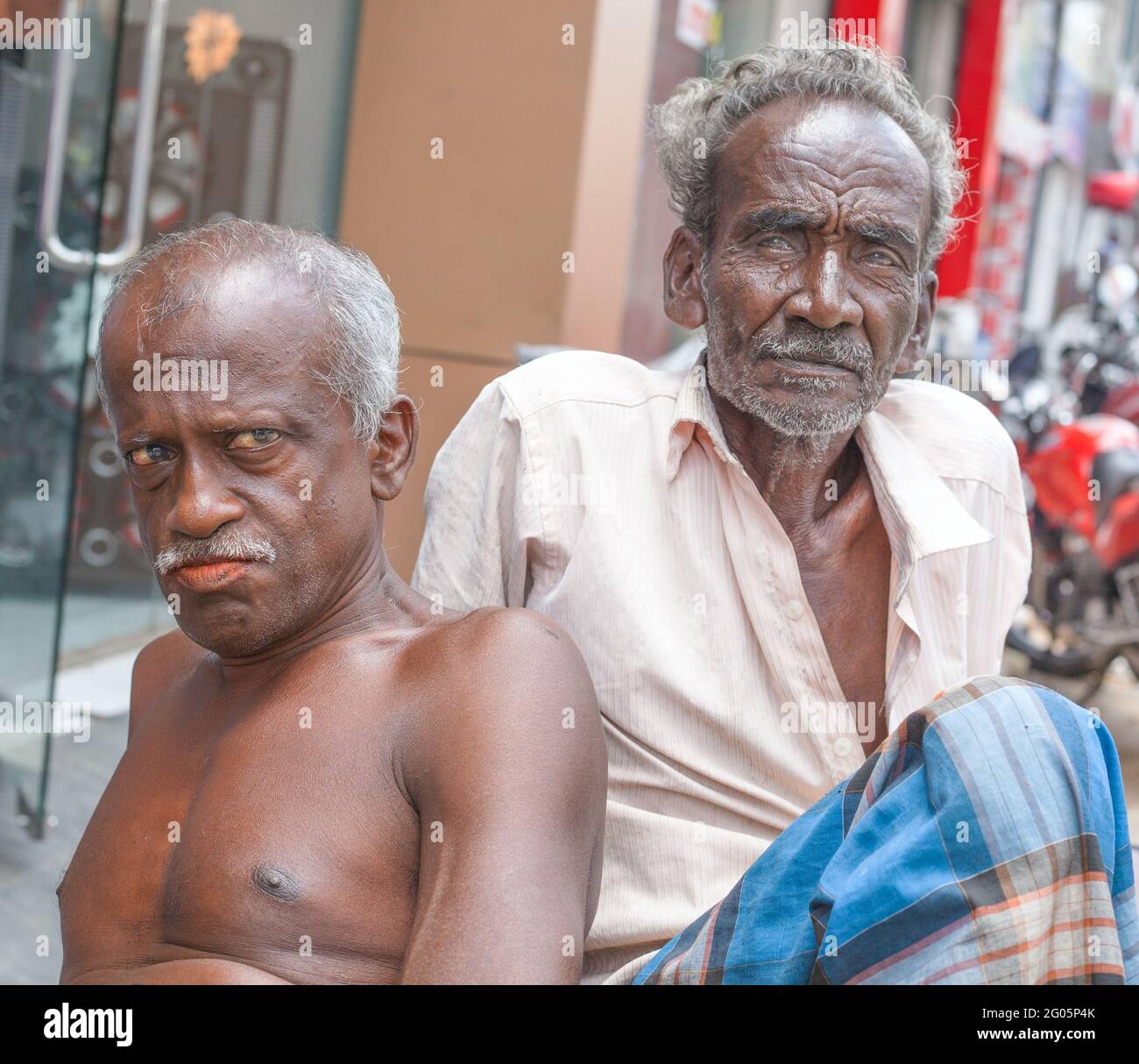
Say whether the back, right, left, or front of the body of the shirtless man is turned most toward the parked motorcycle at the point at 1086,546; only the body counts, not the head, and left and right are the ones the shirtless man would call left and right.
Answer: back

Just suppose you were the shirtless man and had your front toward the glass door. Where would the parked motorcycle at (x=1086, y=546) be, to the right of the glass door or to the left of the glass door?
right

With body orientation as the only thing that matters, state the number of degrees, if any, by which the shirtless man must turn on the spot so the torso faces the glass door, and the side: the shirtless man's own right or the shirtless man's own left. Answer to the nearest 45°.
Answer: approximately 135° to the shirtless man's own right

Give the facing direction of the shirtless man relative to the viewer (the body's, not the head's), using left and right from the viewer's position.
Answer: facing the viewer and to the left of the viewer

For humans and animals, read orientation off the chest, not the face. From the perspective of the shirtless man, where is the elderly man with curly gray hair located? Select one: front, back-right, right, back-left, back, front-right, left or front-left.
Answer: back
